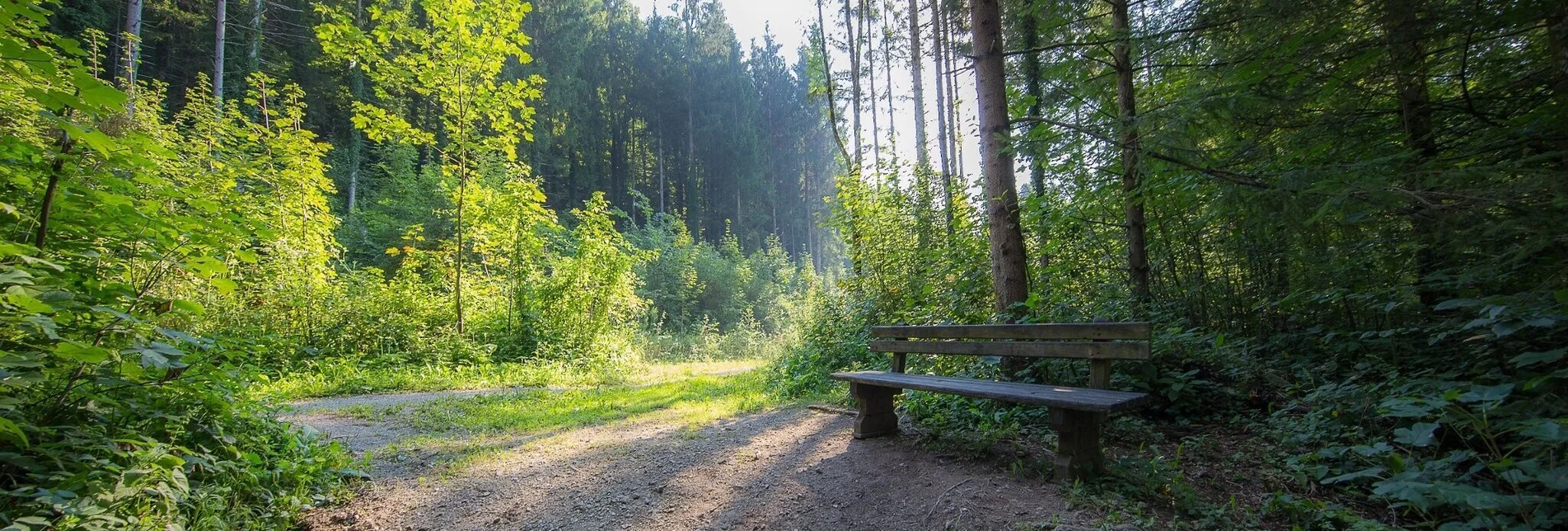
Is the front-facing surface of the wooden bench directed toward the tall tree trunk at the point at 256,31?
no

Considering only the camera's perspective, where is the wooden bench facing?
facing the viewer and to the left of the viewer

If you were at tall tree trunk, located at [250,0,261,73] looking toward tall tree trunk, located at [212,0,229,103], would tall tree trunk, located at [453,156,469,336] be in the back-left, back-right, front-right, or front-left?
front-left

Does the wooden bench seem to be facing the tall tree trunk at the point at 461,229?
no

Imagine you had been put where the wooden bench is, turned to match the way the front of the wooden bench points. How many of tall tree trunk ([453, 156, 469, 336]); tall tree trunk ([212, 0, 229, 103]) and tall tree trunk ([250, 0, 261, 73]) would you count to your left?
0

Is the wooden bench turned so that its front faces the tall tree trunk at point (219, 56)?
no
